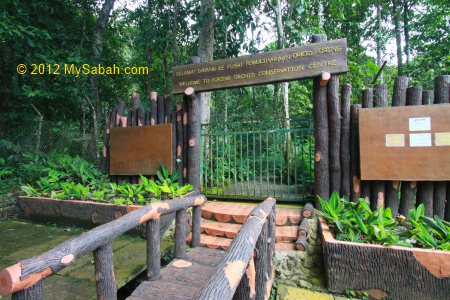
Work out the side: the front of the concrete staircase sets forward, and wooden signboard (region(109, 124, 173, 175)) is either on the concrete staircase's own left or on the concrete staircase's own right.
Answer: on the concrete staircase's own right

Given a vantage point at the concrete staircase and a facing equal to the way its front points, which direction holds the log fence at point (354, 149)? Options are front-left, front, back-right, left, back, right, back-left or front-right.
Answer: left

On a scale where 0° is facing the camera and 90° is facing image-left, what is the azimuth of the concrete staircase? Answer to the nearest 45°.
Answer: approximately 0°

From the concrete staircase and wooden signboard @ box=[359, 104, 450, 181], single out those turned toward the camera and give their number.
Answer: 2

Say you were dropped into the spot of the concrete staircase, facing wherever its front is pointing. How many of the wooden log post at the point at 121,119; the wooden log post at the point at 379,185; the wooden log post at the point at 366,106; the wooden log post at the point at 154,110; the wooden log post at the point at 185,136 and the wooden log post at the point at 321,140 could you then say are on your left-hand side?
3

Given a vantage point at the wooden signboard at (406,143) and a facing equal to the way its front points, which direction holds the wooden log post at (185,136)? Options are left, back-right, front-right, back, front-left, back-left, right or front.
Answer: right

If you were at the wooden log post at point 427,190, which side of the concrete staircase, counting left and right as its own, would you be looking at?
left

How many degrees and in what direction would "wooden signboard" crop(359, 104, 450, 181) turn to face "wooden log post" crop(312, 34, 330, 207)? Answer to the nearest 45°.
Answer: approximately 90° to its right

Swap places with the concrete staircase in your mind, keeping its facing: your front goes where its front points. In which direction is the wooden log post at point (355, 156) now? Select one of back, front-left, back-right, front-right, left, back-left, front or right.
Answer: left

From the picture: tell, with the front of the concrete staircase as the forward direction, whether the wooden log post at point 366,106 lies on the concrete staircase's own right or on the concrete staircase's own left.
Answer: on the concrete staircase's own left

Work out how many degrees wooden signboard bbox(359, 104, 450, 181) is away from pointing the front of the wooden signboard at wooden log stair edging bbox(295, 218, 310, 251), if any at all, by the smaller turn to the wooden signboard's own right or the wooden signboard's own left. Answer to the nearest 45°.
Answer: approximately 45° to the wooden signboard's own right

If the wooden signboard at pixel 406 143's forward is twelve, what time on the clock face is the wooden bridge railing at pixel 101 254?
The wooden bridge railing is roughly at 1 o'clock from the wooden signboard.

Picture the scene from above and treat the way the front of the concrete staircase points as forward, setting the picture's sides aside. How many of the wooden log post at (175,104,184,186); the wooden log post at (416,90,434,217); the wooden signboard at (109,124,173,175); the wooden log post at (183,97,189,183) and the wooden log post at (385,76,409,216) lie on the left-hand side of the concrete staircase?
2

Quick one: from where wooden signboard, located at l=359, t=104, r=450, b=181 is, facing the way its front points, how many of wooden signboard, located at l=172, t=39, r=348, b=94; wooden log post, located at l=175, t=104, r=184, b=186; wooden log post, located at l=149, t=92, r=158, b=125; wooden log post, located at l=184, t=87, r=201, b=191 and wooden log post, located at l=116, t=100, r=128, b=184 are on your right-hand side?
5

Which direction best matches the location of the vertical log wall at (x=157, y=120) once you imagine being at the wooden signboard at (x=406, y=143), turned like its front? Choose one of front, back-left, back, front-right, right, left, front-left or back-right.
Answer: right

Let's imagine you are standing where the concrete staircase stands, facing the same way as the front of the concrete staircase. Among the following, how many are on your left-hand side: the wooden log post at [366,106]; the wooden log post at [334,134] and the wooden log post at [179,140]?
2

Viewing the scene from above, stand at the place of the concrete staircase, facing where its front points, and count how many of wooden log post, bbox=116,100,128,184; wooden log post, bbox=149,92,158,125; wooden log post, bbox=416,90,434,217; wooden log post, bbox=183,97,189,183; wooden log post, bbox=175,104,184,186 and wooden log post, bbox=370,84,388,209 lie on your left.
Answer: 2
